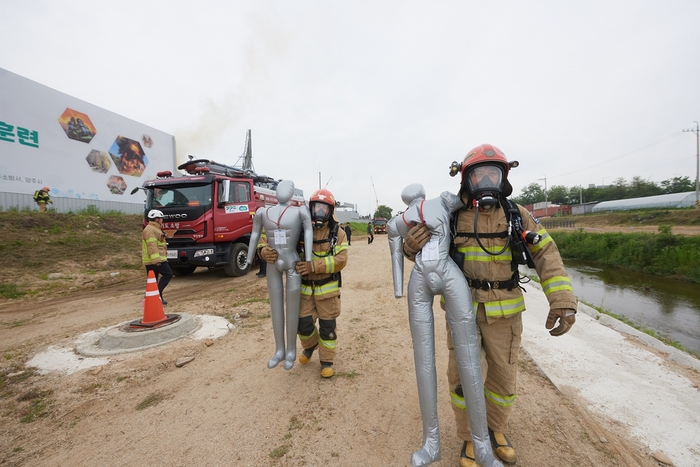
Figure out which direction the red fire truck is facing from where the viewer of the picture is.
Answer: facing the viewer and to the left of the viewer

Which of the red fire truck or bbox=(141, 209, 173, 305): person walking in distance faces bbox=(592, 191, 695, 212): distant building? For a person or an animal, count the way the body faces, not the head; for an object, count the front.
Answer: the person walking in distance

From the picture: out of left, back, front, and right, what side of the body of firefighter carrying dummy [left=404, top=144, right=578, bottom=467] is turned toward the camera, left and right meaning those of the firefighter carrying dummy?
front

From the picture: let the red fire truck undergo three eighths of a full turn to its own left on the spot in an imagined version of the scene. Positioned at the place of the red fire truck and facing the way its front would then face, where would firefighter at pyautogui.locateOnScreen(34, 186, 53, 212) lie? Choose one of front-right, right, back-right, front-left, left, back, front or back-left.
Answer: back-left

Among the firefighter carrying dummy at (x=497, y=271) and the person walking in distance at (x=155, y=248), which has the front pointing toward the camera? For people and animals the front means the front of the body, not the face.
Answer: the firefighter carrying dummy

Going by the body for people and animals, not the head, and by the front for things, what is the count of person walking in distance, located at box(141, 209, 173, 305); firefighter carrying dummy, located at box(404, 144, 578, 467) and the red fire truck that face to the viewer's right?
1

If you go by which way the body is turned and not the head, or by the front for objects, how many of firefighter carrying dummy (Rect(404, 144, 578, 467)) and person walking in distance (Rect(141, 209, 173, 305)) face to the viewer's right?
1

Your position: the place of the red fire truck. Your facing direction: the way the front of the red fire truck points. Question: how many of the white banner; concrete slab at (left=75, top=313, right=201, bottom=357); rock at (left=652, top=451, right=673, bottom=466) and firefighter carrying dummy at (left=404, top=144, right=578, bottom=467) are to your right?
1

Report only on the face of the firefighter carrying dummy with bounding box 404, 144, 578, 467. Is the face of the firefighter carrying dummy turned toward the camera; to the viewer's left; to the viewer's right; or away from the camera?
toward the camera

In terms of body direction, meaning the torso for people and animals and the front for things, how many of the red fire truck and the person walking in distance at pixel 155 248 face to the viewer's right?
1

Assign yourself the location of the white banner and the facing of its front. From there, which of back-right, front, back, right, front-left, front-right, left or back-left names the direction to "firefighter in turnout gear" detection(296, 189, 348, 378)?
front-right

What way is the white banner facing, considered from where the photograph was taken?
facing the viewer and to the right of the viewer

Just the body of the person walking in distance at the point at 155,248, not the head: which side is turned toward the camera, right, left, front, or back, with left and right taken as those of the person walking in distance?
right
